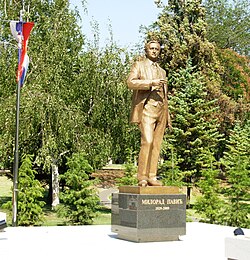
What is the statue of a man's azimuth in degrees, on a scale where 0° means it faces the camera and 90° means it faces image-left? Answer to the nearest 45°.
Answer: approximately 315°

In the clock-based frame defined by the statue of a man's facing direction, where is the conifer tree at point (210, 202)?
The conifer tree is roughly at 8 o'clock from the statue of a man.

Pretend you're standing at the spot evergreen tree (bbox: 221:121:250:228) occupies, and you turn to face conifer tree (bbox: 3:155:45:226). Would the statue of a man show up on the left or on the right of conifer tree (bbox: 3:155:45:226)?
left

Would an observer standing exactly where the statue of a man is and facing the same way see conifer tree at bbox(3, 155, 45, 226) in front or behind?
behind

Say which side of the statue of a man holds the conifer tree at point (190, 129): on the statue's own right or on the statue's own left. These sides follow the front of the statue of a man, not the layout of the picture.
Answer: on the statue's own left

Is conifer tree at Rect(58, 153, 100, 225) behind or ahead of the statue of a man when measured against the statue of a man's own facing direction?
behind

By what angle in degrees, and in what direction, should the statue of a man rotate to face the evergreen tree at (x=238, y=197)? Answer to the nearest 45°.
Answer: approximately 90° to its left
